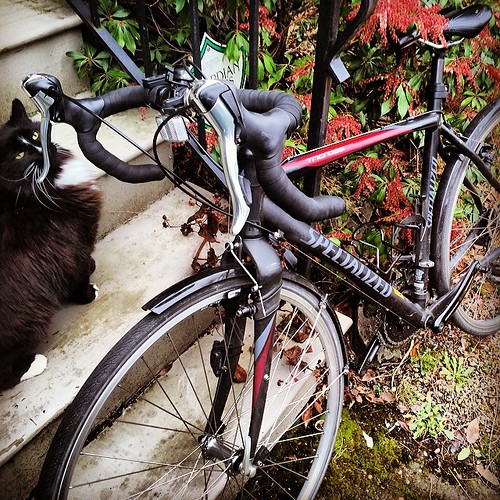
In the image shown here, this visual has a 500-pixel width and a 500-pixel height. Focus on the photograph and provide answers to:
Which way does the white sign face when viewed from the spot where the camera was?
facing the viewer

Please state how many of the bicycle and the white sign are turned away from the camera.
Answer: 0

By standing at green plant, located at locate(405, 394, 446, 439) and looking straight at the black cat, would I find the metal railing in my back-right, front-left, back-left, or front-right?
front-right

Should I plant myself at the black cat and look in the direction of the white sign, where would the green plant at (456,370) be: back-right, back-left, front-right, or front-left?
front-right

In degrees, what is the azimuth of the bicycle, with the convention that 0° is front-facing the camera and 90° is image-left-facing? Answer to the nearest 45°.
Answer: approximately 45°

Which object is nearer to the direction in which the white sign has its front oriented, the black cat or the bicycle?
the bicycle

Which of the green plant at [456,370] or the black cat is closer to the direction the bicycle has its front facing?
the black cat

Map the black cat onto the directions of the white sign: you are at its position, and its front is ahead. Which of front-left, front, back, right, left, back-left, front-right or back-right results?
front-right
